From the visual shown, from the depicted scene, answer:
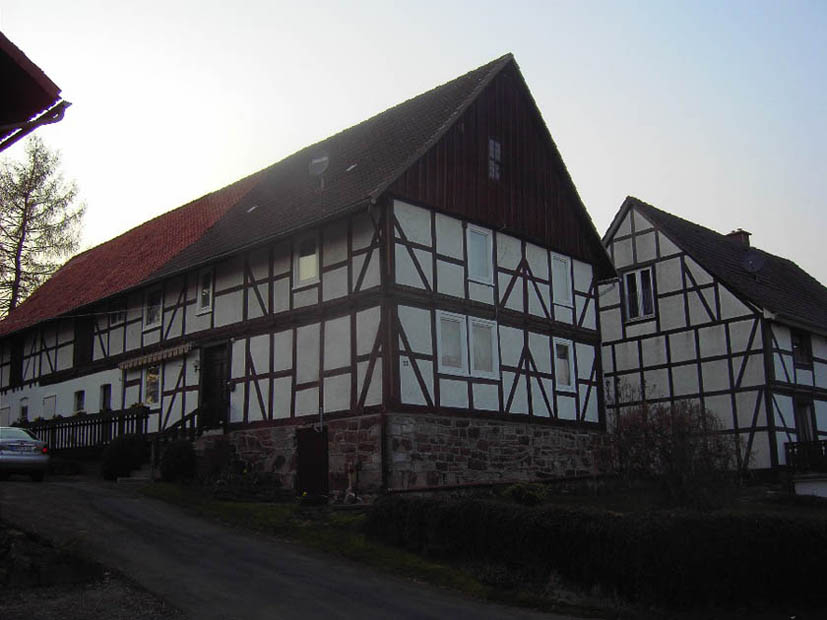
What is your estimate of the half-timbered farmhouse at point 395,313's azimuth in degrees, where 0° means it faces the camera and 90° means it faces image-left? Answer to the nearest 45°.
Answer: approximately 45°

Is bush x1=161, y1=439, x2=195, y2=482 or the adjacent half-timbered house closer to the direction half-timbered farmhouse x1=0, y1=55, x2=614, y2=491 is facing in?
the bush

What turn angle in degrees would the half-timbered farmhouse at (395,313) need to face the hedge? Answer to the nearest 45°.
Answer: approximately 45° to its left
